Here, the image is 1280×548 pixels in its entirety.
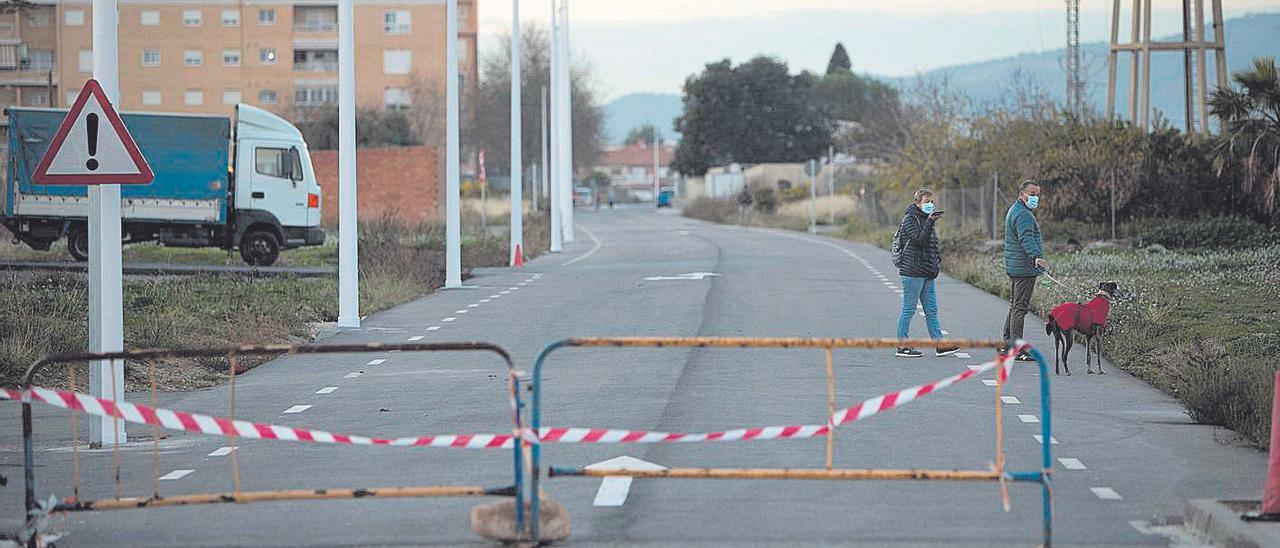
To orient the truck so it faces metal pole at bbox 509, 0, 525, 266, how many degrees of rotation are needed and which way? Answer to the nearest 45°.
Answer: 0° — it already faces it

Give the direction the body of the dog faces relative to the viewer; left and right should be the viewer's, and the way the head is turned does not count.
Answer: facing to the right of the viewer

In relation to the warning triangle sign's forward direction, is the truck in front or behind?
behind

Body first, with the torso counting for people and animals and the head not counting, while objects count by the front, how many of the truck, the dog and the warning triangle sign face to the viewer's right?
2

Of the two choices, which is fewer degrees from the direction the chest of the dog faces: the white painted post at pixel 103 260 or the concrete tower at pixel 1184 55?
the concrete tower

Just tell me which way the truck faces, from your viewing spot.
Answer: facing to the right of the viewer

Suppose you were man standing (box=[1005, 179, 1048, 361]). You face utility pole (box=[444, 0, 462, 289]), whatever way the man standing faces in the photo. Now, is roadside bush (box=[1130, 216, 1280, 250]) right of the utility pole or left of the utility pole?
right

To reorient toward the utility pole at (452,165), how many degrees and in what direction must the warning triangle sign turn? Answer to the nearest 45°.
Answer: approximately 180°
